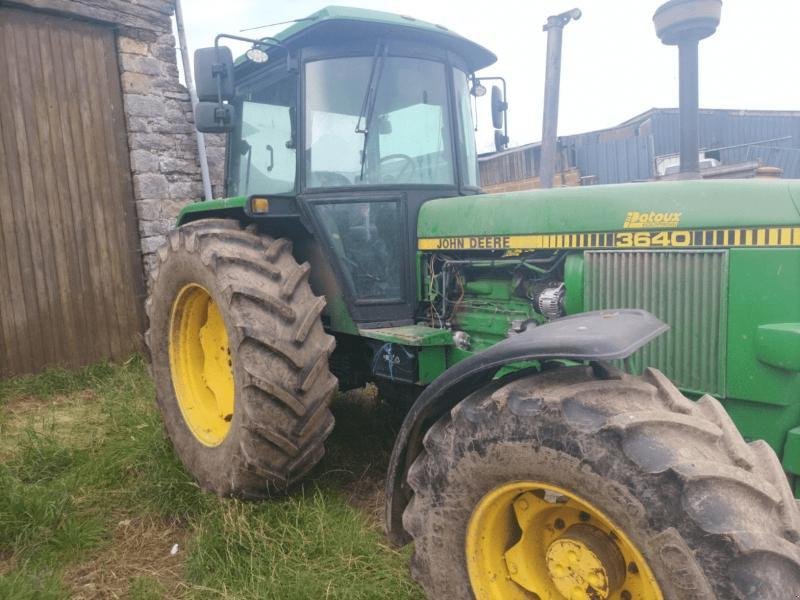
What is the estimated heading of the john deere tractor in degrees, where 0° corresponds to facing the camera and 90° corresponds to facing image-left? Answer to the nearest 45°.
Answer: approximately 315°

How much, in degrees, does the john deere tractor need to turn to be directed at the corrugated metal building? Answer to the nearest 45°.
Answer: approximately 135° to its left

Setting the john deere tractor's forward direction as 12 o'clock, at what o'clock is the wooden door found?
The wooden door is roughly at 6 o'clock from the john deere tractor.
